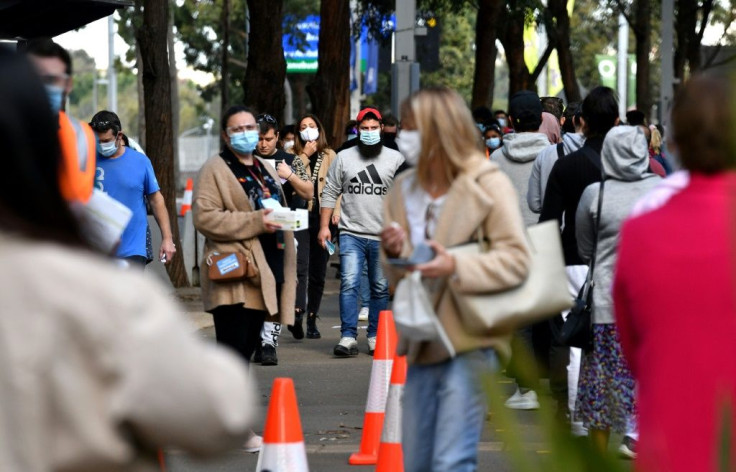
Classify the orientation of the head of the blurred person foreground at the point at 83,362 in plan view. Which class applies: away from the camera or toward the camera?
away from the camera

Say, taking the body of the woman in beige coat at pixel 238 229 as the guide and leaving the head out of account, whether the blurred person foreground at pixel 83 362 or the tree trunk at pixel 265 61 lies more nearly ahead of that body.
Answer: the blurred person foreground

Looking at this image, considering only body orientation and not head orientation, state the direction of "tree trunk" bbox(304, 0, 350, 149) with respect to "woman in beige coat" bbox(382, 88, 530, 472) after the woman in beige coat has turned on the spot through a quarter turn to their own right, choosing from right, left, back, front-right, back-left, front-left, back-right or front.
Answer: front-right

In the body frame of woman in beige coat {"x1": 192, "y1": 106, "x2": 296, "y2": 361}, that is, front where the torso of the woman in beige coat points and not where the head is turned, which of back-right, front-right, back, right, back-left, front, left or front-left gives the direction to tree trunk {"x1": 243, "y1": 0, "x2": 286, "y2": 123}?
back-left

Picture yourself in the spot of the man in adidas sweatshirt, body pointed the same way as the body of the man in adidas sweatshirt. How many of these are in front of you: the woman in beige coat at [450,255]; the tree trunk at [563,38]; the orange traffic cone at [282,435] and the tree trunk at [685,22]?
2

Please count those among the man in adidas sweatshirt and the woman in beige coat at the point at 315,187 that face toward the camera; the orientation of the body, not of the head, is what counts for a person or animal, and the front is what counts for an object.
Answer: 2

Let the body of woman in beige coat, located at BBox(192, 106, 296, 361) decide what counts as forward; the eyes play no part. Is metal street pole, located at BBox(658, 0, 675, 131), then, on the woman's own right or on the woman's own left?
on the woman's own left

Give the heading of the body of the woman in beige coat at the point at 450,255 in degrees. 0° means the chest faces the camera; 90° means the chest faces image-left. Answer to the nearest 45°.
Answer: approximately 45°

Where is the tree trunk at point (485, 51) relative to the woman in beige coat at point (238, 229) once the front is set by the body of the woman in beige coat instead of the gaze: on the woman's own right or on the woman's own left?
on the woman's own left

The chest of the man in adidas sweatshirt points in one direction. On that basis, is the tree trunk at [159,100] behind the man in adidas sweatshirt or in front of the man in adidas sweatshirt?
behind

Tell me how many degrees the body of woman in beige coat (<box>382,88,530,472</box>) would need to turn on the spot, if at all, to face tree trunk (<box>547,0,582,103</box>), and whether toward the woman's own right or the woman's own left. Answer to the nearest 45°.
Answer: approximately 135° to the woman's own right
